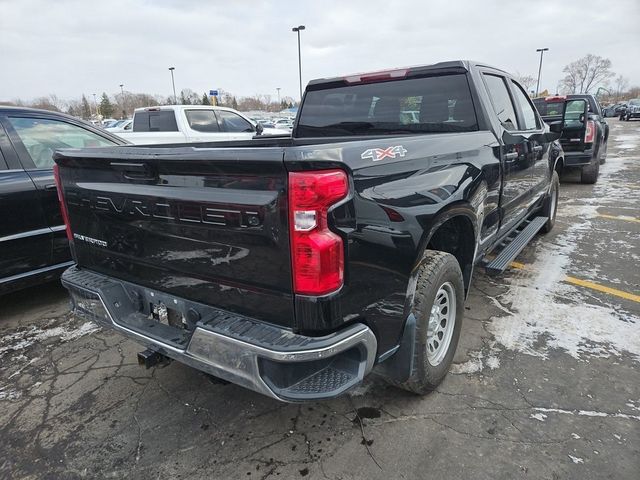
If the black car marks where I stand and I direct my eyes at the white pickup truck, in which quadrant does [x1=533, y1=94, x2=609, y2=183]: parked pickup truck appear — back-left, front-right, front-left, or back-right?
front-right

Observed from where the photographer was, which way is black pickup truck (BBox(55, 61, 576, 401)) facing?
facing away from the viewer and to the right of the viewer

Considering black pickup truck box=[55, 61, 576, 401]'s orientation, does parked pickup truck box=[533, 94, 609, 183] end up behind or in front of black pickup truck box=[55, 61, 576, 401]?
in front

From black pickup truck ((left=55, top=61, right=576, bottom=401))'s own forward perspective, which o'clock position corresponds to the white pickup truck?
The white pickup truck is roughly at 10 o'clock from the black pickup truck.

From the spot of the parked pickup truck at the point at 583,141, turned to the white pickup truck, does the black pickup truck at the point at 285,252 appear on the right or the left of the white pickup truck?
left

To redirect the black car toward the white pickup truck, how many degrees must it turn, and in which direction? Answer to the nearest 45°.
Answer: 0° — it already faces it

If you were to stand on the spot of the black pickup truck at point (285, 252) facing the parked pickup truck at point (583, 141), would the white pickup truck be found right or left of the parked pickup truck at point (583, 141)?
left

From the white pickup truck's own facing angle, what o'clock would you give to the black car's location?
The black car is roughly at 5 o'clock from the white pickup truck.

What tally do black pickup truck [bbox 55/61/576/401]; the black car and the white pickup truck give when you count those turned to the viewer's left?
0

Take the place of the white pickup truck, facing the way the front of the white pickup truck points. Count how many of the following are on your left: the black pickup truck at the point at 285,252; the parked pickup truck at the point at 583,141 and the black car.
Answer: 0

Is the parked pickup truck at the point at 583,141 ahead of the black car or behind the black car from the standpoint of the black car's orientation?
ahead

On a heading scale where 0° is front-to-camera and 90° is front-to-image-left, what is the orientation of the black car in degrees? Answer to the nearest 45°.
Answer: approximately 225°

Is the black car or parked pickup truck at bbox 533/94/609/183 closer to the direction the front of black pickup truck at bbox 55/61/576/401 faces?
the parked pickup truck

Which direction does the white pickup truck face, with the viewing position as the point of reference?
facing away from the viewer and to the right of the viewer

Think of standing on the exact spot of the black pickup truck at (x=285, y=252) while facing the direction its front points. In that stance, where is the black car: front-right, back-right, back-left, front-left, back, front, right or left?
left

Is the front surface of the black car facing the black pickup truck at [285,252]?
no

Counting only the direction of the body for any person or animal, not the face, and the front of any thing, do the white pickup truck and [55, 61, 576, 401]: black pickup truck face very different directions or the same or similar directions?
same or similar directions
